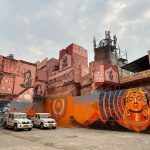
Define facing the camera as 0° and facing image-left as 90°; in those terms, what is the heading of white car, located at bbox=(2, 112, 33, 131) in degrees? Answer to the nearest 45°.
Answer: approximately 315°

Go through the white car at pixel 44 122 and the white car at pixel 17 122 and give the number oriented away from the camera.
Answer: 0

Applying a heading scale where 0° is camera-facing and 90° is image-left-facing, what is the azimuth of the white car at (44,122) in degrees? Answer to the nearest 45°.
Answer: approximately 315°

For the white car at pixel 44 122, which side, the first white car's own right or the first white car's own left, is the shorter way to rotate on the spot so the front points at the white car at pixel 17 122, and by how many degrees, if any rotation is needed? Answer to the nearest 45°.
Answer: approximately 90° to the first white car's own right

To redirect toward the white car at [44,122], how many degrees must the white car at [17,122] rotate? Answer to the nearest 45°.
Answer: approximately 90° to its left

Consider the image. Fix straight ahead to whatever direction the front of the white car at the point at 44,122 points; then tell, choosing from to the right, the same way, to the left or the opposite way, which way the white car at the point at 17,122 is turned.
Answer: the same way
